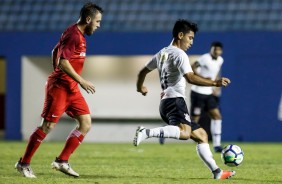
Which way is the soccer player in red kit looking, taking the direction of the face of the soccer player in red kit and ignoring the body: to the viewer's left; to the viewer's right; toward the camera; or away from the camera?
to the viewer's right

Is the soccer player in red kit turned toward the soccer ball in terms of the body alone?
yes

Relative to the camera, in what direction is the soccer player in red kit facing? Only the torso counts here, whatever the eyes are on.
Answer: to the viewer's right

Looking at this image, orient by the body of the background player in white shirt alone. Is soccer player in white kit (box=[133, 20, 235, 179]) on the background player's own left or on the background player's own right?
on the background player's own right

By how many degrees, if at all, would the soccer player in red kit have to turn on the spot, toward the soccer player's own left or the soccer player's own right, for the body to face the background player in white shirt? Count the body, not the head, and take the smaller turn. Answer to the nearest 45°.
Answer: approximately 45° to the soccer player's own left

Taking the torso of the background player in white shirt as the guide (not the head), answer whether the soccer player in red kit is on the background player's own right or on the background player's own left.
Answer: on the background player's own right

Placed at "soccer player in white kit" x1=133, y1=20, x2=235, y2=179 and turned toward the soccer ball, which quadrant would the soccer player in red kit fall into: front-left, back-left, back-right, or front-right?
back-left
